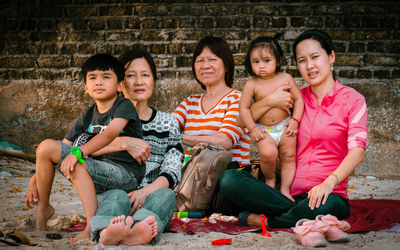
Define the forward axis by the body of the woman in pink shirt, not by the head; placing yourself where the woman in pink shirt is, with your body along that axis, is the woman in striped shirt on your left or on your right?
on your right

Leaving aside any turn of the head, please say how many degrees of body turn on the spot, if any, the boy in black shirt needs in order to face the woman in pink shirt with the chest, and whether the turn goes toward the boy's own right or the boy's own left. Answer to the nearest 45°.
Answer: approximately 135° to the boy's own left

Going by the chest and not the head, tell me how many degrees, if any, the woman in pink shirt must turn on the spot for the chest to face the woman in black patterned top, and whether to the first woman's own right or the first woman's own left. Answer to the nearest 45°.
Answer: approximately 45° to the first woman's own right

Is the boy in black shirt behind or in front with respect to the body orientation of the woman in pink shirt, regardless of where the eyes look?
in front

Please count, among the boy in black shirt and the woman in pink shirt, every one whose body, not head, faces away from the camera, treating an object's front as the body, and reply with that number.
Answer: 0

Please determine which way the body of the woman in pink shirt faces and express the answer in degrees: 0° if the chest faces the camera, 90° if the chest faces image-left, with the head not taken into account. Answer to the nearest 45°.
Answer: approximately 45°

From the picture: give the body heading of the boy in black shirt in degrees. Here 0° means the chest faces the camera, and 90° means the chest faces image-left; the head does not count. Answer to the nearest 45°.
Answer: approximately 45°
